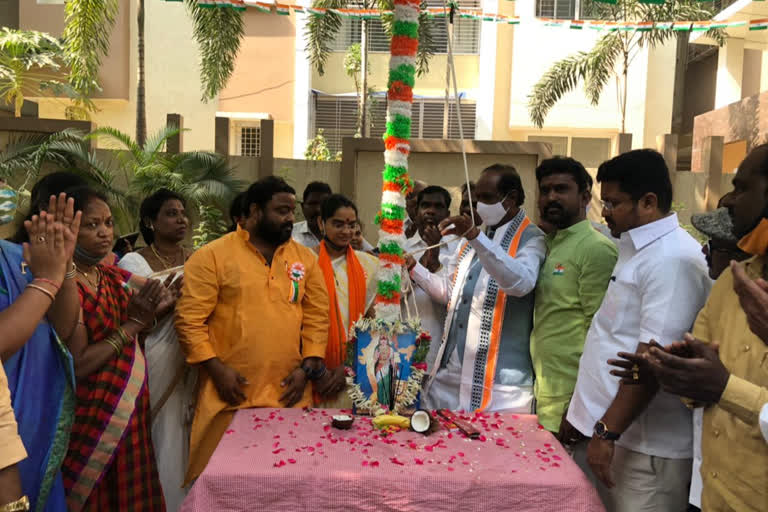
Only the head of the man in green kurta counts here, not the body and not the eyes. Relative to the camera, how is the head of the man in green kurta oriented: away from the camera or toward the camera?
toward the camera

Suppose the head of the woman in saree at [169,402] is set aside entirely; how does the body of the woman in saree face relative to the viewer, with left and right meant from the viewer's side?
facing the viewer and to the right of the viewer

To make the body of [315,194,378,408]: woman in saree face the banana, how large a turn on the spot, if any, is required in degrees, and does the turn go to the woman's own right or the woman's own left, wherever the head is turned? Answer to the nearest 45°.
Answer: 0° — they already face it

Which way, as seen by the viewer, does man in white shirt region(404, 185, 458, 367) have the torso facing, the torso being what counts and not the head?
toward the camera

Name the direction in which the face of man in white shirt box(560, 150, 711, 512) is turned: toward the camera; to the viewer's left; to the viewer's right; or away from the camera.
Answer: to the viewer's left

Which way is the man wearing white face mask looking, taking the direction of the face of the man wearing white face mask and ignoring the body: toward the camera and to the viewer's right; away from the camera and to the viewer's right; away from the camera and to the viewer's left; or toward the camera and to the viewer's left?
toward the camera and to the viewer's left

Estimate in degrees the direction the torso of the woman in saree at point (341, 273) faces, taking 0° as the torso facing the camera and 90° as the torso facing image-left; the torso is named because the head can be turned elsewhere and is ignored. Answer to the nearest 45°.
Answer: approximately 0°

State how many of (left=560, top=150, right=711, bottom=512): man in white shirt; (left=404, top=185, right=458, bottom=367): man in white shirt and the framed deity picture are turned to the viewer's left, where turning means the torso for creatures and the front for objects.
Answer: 1

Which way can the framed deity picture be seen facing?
toward the camera

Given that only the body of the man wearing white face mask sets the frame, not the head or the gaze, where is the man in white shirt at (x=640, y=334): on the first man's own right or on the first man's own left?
on the first man's own left

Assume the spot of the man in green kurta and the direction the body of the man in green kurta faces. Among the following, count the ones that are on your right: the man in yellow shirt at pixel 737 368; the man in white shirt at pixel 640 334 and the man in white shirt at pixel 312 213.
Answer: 1

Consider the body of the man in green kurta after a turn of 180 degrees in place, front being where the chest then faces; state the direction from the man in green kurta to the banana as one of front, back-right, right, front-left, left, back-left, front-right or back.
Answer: back

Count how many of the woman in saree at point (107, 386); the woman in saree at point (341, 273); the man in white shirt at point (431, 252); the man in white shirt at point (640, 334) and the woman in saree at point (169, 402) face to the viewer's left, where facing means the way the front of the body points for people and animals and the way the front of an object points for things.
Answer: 1

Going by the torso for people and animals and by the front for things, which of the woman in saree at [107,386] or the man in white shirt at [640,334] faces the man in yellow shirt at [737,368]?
the woman in saree
